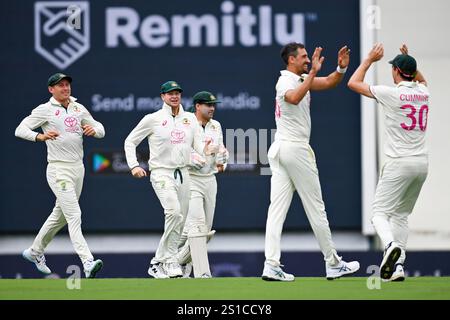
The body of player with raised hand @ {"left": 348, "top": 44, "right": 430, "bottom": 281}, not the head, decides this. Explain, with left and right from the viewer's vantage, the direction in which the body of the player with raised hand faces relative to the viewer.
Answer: facing away from the viewer and to the left of the viewer

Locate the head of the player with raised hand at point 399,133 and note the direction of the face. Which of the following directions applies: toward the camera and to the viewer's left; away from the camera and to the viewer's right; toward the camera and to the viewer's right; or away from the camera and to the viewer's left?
away from the camera and to the viewer's left

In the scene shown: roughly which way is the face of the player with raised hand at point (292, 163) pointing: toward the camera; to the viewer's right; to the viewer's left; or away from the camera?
to the viewer's right

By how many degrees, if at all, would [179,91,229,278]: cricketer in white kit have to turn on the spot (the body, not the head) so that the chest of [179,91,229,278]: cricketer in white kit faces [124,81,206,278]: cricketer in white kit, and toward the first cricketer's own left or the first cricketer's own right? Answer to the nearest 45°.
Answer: approximately 90° to the first cricketer's own right

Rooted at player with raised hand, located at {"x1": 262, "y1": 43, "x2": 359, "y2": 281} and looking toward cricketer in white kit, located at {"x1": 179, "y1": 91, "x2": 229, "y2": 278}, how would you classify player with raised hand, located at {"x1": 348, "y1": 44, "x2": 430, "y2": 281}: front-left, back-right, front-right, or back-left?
back-right

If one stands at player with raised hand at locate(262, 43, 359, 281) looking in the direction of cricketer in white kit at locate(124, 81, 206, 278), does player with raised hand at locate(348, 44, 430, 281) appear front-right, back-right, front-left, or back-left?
back-right

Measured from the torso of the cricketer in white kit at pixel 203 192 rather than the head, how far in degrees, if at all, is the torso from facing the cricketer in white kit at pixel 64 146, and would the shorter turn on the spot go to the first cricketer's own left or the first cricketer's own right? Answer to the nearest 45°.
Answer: approximately 135° to the first cricketer's own right
